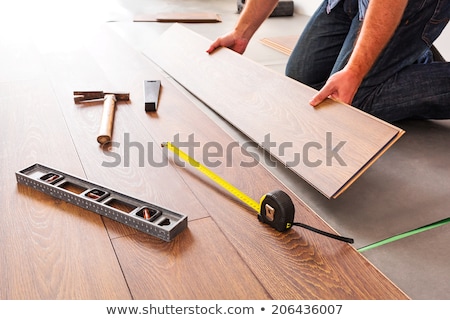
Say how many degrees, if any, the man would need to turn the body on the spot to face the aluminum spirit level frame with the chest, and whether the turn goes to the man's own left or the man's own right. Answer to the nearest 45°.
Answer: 0° — they already face it

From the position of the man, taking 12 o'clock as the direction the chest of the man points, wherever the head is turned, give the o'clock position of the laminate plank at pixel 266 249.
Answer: The laminate plank is roughly at 11 o'clock from the man.

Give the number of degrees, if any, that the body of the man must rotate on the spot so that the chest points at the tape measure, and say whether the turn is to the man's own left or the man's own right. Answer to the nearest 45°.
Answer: approximately 45° to the man's own left

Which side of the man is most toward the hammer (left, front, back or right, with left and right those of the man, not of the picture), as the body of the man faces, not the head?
front

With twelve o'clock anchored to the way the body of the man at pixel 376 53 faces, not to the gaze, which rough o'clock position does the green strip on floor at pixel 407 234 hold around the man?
The green strip on floor is roughly at 10 o'clock from the man.

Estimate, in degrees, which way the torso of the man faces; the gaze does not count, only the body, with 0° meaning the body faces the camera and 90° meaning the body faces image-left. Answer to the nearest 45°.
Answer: approximately 45°
